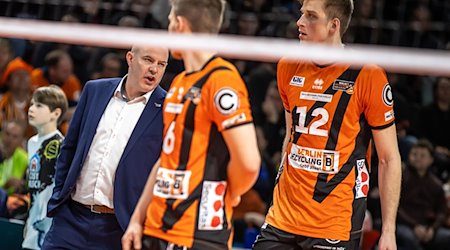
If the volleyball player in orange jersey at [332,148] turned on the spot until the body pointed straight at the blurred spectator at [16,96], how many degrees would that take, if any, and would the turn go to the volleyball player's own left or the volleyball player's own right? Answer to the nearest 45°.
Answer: approximately 90° to the volleyball player's own right

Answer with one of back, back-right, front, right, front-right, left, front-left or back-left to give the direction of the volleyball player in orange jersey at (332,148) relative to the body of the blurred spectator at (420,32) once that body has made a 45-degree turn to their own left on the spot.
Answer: front-right

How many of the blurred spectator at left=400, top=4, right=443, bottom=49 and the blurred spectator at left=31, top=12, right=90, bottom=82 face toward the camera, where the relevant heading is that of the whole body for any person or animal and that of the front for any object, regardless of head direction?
2

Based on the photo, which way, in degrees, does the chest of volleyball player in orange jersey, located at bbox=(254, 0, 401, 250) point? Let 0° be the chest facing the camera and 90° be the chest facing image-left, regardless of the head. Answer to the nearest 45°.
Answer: approximately 45°

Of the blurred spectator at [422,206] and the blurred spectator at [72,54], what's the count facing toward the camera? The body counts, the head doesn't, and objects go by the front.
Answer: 2

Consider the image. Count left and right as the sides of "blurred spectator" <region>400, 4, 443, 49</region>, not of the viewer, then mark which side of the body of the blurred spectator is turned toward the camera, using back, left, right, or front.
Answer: front

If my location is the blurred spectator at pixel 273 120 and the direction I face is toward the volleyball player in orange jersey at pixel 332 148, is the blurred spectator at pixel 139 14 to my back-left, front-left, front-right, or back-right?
back-right
